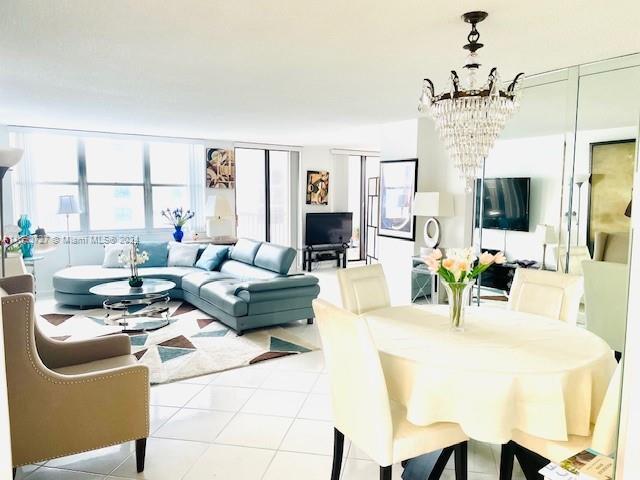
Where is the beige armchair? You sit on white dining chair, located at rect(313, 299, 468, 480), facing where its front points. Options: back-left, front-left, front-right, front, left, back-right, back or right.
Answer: back-left

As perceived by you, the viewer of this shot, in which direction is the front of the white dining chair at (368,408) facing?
facing away from the viewer and to the right of the viewer

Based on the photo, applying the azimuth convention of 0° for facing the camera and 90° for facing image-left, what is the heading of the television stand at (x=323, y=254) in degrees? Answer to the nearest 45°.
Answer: approximately 0°

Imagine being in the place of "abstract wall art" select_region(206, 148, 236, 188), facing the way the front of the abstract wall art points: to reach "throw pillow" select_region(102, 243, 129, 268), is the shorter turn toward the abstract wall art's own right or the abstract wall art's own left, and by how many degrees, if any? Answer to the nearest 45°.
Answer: approximately 45° to the abstract wall art's own right

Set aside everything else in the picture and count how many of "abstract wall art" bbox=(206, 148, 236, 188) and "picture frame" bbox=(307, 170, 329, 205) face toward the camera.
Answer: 2

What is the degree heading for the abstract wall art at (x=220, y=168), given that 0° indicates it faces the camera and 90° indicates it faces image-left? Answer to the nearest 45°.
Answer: approximately 0°

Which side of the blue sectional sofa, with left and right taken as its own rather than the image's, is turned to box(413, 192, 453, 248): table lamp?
left

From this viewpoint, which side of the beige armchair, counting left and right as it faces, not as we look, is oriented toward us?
right
